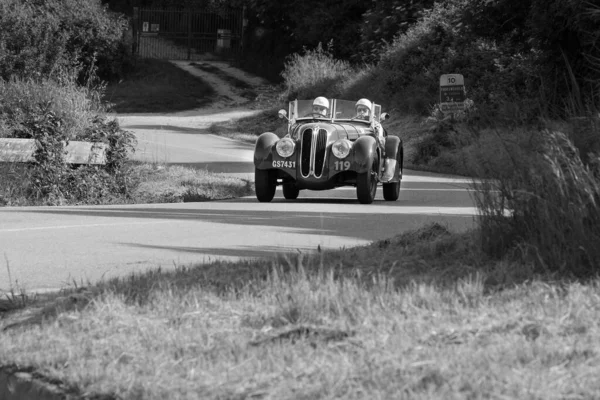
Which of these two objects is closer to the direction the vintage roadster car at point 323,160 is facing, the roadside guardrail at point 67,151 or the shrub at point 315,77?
the roadside guardrail

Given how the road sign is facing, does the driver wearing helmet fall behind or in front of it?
in front

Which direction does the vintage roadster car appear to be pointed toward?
toward the camera

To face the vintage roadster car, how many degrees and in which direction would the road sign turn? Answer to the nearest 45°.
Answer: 0° — it already faces it

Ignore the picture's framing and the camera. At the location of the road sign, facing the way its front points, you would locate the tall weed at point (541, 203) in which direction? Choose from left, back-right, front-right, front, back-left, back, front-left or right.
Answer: front

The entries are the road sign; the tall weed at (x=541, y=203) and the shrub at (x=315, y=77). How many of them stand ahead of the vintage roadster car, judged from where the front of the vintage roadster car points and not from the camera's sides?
1

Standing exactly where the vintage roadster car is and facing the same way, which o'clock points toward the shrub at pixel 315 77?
The shrub is roughly at 6 o'clock from the vintage roadster car.

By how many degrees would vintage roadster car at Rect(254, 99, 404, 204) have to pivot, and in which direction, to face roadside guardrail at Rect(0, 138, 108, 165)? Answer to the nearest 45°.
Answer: approximately 90° to its right

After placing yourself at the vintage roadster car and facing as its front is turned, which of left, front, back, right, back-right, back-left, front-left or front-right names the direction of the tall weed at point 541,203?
front

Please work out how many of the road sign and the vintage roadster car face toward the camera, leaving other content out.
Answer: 2
